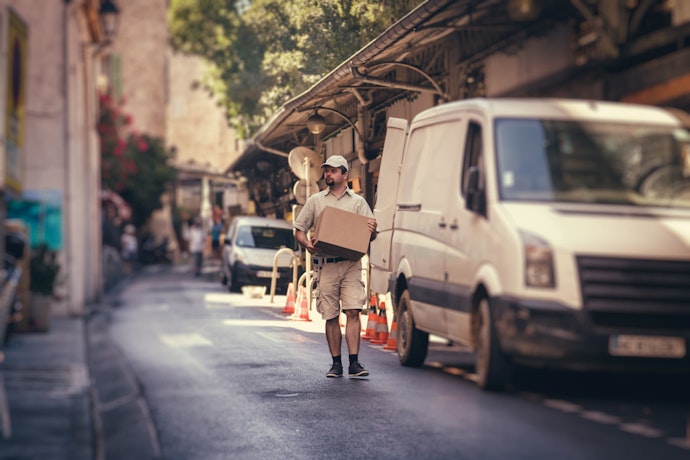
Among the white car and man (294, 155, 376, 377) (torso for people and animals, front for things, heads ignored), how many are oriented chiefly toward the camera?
2

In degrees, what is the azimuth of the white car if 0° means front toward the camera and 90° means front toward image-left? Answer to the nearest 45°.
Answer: approximately 0°
